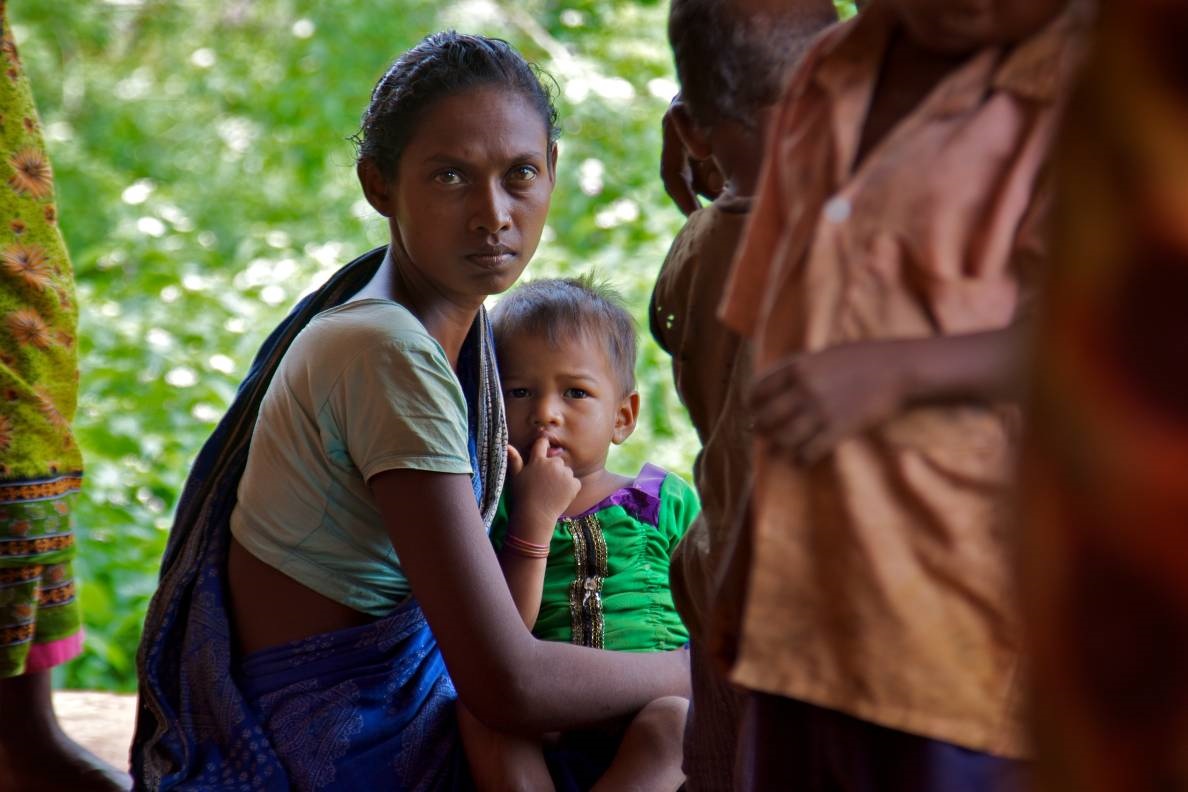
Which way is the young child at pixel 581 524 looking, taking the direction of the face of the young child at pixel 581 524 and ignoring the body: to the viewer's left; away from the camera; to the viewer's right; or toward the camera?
toward the camera

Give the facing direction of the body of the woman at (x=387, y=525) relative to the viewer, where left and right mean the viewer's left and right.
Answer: facing to the right of the viewer

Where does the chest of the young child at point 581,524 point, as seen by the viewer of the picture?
toward the camera

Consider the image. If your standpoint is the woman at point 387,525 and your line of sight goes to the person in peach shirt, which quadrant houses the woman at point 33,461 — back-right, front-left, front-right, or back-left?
back-right
